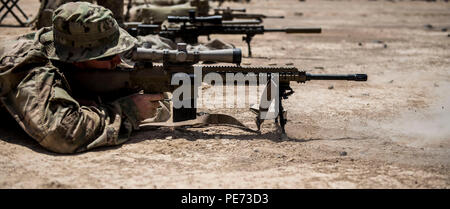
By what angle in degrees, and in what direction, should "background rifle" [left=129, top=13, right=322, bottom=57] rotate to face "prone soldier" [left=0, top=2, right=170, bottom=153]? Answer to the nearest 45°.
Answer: approximately 90° to its right

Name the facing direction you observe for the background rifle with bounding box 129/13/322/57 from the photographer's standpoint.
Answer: facing to the right of the viewer
